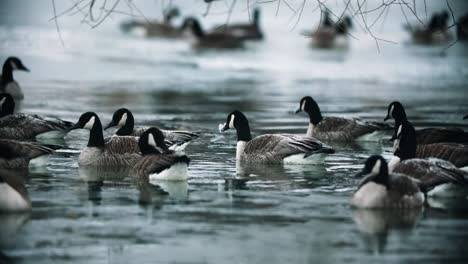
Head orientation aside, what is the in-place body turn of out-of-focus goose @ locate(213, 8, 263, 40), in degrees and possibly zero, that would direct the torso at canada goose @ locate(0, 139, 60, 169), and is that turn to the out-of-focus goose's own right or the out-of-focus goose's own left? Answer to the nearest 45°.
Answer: approximately 90° to the out-of-focus goose's own right

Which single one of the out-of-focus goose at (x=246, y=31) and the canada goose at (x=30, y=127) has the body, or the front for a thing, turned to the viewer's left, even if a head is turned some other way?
the canada goose

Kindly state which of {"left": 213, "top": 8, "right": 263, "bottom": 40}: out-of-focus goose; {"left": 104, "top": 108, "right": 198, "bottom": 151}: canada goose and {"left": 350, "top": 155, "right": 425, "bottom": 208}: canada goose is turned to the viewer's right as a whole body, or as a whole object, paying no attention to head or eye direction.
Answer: the out-of-focus goose

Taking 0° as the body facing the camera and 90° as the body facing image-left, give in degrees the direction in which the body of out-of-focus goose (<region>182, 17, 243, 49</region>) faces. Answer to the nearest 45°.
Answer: approximately 90°

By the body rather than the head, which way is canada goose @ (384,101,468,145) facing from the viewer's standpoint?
to the viewer's left

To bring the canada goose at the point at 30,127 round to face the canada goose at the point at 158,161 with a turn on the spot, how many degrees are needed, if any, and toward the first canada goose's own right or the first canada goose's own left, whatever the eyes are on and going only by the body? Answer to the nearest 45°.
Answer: approximately 135° to the first canada goose's own left

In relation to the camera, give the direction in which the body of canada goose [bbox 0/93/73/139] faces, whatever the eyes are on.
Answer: to the viewer's left

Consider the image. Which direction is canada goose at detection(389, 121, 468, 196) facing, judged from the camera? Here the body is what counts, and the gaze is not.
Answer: to the viewer's left

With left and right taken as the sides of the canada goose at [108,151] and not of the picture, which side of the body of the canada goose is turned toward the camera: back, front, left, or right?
left

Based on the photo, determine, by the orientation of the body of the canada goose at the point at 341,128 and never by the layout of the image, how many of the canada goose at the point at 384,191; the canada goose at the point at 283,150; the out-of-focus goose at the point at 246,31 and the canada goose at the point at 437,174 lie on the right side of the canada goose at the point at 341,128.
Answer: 1

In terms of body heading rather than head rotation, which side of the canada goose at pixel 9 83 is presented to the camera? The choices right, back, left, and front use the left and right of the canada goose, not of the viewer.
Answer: right

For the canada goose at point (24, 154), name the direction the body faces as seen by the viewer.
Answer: to the viewer's left

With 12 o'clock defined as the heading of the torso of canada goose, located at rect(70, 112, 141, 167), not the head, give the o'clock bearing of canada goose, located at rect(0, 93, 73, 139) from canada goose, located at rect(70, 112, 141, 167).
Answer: canada goose, located at rect(0, 93, 73, 139) is roughly at 2 o'clock from canada goose, located at rect(70, 112, 141, 167).

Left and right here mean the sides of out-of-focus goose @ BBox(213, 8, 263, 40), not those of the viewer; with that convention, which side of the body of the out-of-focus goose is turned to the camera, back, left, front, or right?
right

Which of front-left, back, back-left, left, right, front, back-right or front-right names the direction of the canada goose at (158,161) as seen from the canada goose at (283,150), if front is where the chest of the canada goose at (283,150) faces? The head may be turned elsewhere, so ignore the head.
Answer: front-left
